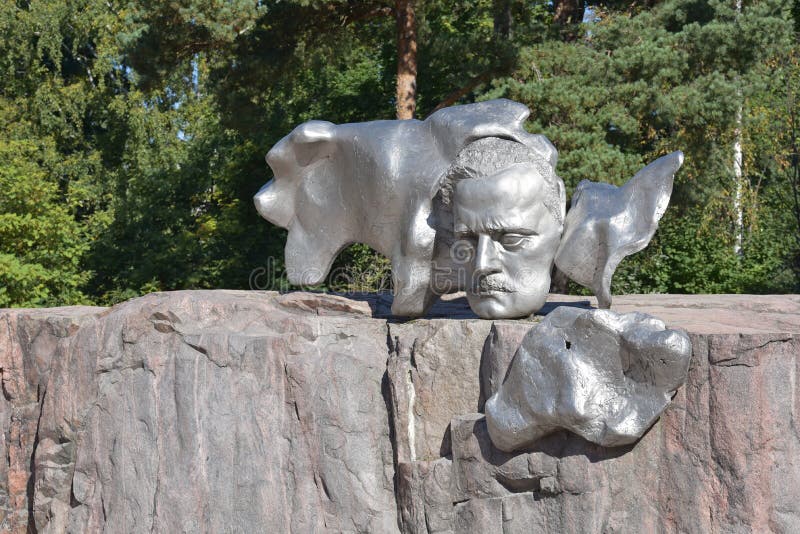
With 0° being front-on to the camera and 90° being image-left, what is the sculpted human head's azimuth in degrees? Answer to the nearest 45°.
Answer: approximately 45°
